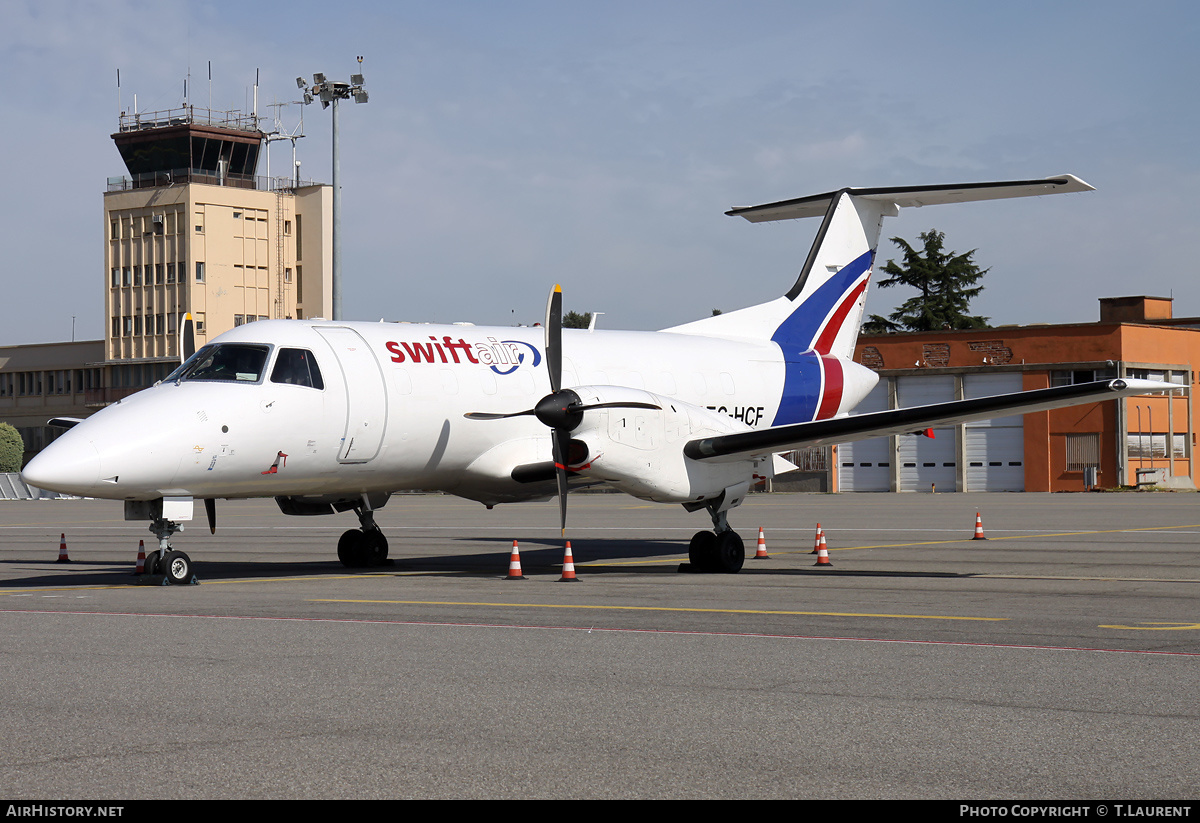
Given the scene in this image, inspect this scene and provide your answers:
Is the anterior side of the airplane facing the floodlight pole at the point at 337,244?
no

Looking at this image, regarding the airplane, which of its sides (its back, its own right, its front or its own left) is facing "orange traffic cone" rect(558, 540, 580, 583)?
left

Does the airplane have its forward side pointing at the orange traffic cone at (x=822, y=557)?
no

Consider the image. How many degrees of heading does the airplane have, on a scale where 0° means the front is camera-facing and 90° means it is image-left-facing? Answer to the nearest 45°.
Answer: approximately 45°
